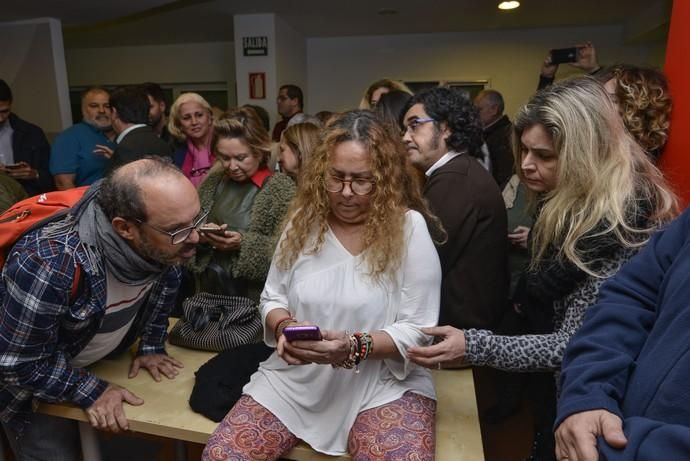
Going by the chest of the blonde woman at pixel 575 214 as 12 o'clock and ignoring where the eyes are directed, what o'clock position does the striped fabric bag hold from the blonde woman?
The striped fabric bag is roughly at 12 o'clock from the blonde woman.

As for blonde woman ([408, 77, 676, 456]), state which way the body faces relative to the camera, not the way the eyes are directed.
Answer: to the viewer's left

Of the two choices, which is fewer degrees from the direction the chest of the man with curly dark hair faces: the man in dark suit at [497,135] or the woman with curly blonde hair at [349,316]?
the woman with curly blonde hair

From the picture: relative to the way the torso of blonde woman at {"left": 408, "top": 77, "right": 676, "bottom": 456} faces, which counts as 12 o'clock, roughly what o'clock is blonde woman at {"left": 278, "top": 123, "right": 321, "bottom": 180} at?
blonde woman at {"left": 278, "top": 123, "right": 321, "bottom": 180} is roughly at 1 o'clock from blonde woman at {"left": 408, "top": 77, "right": 676, "bottom": 456}.
